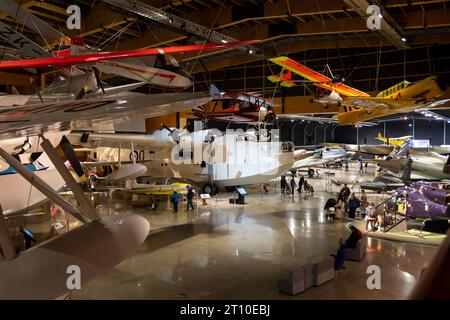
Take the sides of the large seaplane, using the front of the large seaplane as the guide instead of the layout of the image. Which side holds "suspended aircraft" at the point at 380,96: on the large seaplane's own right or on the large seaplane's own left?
on the large seaplane's own left

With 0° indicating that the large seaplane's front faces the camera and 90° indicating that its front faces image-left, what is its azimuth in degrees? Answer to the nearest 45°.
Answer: approximately 315°

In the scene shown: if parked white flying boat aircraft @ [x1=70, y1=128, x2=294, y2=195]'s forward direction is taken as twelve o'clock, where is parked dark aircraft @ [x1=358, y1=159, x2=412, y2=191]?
parked dark aircraft @ [x1=358, y1=159, x2=412, y2=191] is roughly at 12 o'clock from parked white flying boat aircraft @ [x1=70, y1=128, x2=294, y2=195].

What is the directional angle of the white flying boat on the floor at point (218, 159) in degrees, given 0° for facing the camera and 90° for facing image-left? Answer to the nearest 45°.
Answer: approximately 270°

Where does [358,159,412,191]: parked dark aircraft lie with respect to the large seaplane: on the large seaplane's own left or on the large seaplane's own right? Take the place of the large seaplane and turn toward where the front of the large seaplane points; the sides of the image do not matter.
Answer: on the large seaplane's own left
